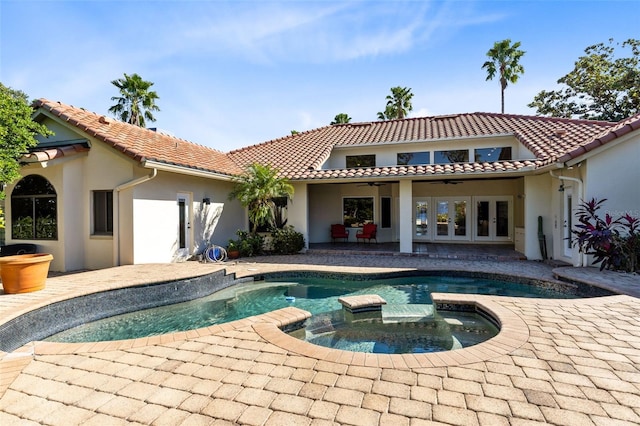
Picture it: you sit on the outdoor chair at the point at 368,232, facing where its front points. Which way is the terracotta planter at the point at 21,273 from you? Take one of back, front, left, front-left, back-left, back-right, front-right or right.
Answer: front

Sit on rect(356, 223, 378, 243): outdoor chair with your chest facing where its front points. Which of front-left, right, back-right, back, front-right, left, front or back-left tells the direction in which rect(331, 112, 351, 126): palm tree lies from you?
back-right

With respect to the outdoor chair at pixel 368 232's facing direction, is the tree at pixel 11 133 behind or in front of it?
in front

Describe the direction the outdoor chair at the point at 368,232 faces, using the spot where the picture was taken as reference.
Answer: facing the viewer and to the left of the viewer

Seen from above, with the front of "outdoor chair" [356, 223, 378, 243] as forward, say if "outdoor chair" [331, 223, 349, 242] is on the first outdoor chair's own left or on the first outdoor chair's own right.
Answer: on the first outdoor chair's own right

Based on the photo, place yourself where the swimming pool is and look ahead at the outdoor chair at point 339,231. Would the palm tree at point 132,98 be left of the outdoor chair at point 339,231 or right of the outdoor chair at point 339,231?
left

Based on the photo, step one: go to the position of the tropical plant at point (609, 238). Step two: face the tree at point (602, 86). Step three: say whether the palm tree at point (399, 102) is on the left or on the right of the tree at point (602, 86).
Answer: left

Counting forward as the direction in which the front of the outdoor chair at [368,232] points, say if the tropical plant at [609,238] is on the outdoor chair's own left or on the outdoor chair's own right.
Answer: on the outdoor chair's own left
